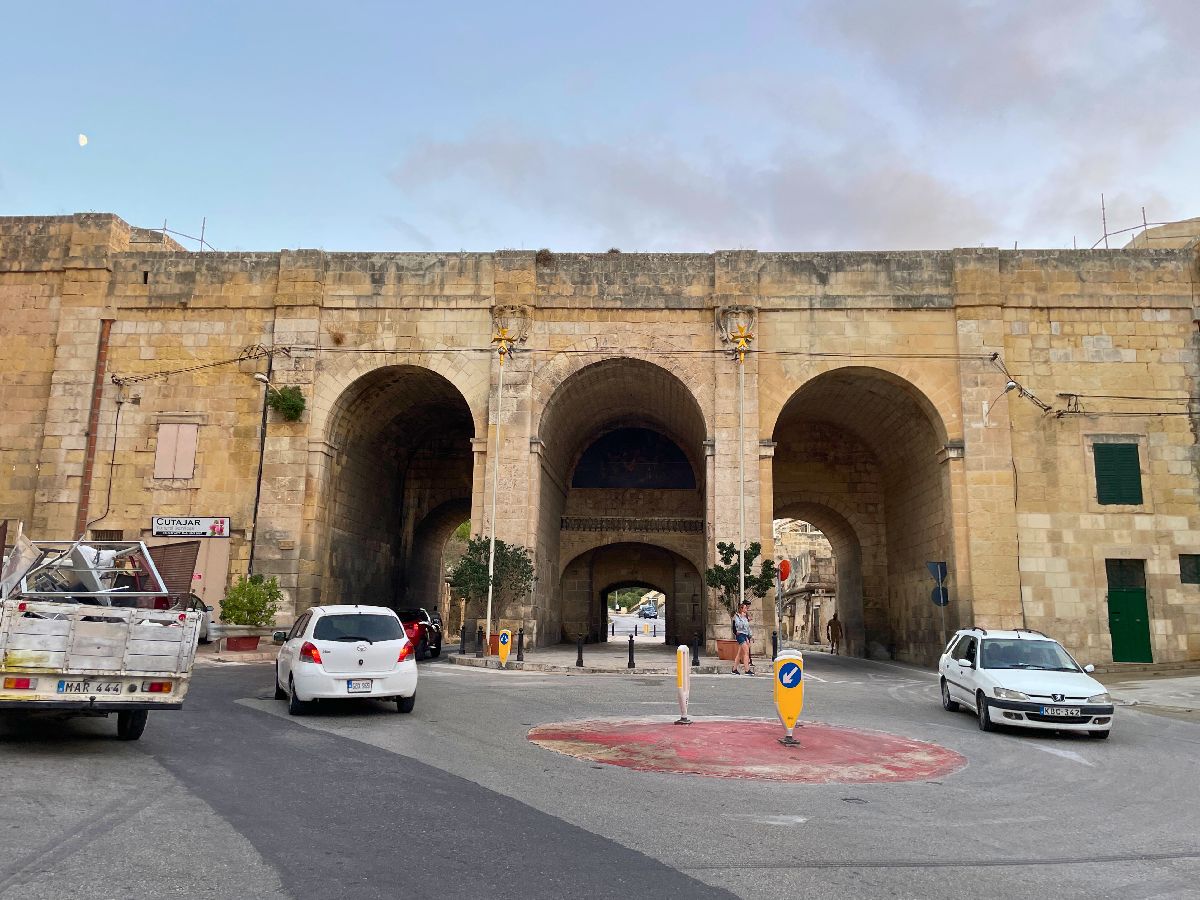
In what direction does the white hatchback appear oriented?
away from the camera

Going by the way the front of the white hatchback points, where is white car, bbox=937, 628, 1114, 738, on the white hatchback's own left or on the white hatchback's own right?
on the white hatchback's own right

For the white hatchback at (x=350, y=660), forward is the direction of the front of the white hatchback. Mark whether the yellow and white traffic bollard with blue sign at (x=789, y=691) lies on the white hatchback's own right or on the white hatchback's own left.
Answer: on the white hatchback's own right

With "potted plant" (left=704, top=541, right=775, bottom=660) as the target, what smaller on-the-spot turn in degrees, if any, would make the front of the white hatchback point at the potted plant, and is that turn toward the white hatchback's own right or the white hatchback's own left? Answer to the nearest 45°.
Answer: approximately 45° to the white hatchback's own right

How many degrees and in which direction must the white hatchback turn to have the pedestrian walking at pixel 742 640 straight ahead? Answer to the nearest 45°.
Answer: approximately 45° to its right

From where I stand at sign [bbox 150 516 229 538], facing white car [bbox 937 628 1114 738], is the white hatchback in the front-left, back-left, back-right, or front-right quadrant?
front-right

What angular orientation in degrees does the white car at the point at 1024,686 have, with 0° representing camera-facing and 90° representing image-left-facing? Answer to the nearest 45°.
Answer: approximately 315°

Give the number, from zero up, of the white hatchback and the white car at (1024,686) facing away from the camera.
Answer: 1

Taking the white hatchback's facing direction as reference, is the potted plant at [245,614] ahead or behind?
ahead

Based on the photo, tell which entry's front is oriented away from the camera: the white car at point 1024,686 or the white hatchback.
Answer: the white hatchback

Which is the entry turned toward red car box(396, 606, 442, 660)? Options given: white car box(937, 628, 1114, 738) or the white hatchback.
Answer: the white hatchback

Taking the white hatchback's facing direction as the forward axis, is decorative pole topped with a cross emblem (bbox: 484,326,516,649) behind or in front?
in front

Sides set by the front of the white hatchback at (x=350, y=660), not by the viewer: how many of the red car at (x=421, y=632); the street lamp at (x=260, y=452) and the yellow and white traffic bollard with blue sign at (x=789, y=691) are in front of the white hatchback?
2

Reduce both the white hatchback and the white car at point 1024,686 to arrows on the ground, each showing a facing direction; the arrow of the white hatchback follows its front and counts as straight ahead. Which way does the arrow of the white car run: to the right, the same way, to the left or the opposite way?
the opposite way

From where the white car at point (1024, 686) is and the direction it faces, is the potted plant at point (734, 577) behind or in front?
behind
